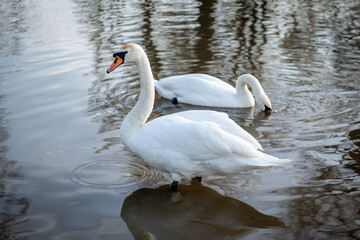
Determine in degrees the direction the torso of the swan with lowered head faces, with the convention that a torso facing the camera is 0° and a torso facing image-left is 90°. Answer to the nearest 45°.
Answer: approximately 270°

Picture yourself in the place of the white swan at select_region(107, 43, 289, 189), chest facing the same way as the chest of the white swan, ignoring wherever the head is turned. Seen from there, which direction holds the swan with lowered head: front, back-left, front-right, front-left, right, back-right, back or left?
right

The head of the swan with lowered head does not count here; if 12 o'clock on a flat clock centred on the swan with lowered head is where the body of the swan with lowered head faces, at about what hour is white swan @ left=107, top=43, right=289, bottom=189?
The white swan is roughly at 3 o'clock from the swan with lowered head.

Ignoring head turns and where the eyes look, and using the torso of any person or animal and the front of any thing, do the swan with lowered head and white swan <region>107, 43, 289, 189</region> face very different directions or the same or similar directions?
very different directions

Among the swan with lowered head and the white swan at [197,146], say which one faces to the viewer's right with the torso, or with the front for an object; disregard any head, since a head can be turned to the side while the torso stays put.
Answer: the swan with lowered head

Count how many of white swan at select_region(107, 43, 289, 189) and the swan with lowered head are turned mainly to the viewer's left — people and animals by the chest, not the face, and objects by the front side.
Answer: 1

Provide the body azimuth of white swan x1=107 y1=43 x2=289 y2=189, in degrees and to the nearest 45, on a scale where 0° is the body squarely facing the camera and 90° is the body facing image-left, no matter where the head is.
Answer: approximately 90°
